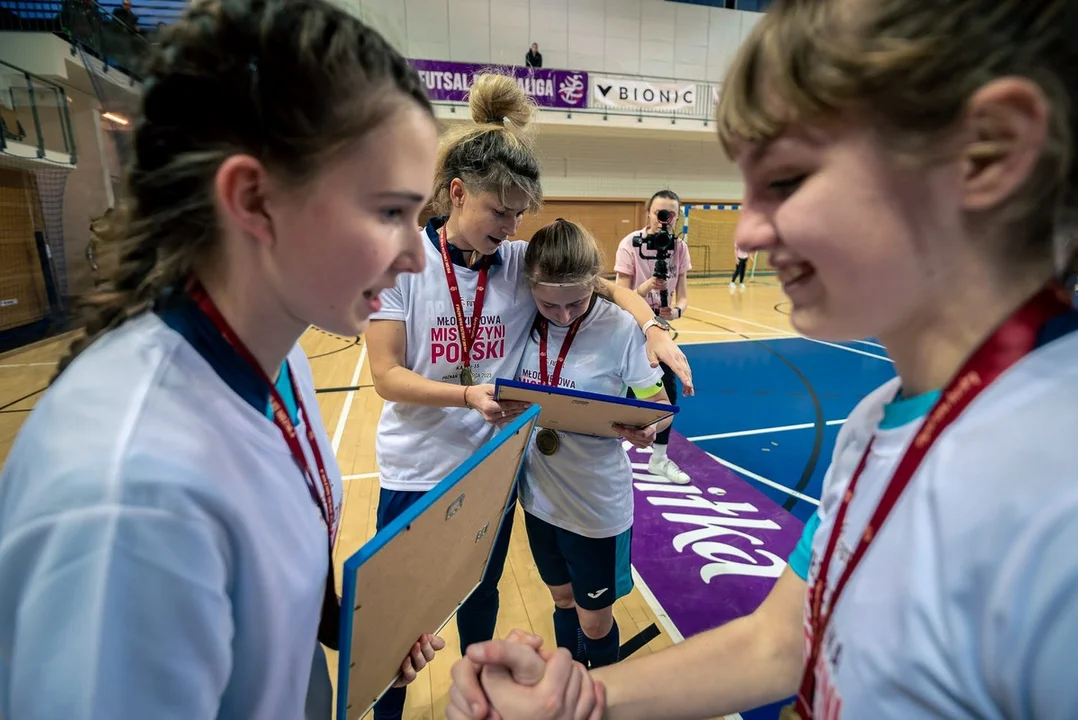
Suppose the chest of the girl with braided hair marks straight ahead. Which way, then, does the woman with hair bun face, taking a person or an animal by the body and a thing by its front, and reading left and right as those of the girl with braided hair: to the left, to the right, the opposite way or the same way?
to the right

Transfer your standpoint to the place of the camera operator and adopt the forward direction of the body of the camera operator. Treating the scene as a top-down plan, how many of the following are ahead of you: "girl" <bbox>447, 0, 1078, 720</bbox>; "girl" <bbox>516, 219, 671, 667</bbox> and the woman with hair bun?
3

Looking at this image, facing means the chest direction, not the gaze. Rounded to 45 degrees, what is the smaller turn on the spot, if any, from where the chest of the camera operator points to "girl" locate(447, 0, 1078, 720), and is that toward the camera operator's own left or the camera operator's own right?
0° — they already face them

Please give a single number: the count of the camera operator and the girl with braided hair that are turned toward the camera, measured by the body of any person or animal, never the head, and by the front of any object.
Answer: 1

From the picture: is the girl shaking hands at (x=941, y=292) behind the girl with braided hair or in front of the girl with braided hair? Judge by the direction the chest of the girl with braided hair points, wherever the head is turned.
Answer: in front

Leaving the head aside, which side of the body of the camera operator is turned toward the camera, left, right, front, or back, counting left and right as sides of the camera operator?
front

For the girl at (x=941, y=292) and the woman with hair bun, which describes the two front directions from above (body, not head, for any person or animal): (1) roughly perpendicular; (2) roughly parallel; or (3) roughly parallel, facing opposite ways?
roughly perpendicular

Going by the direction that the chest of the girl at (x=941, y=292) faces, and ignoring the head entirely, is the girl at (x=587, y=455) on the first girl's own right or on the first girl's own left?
on the first girl's own right

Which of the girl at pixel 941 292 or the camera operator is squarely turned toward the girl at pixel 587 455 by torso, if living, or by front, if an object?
the camera operator

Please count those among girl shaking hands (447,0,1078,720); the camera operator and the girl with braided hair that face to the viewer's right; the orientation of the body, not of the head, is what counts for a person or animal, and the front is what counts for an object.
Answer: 1

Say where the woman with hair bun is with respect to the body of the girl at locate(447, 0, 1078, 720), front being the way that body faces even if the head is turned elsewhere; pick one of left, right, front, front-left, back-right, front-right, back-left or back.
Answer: right

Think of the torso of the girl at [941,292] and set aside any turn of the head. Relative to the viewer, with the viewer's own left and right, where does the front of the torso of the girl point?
facing the viewer and to the left of the viewer

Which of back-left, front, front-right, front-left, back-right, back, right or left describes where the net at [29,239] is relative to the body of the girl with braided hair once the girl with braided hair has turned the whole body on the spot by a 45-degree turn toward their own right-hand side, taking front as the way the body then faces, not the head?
back-left

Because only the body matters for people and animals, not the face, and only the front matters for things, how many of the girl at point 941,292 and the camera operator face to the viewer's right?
0

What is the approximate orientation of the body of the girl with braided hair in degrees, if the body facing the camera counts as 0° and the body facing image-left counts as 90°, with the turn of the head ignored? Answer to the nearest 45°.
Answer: approximately 270°

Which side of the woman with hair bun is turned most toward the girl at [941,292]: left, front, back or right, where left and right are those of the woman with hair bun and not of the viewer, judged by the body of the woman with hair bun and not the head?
front

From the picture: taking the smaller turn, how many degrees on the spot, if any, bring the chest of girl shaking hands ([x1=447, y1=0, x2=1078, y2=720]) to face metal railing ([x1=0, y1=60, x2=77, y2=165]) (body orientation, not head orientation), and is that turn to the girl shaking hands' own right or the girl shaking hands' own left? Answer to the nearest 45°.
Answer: approximately 90° to the girl shaking hands' own right
